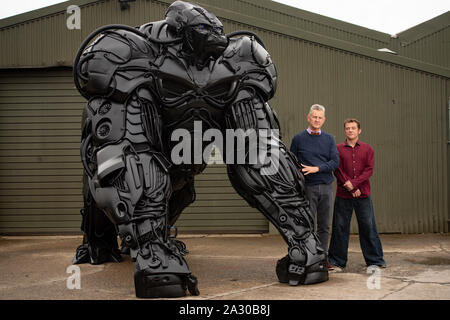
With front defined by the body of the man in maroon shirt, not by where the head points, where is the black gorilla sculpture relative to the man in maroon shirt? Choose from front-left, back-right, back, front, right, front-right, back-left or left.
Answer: front-right

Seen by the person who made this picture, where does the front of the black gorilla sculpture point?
facing the viewer and to the right of the viewer

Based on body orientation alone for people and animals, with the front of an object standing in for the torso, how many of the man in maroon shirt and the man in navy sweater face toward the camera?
2

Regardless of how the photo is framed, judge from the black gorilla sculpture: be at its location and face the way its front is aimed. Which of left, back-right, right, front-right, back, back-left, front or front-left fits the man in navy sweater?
left

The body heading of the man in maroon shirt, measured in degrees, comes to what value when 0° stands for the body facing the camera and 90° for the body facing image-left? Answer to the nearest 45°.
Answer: approximately 0°

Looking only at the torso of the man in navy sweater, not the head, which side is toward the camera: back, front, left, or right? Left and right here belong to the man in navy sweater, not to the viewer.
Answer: front
